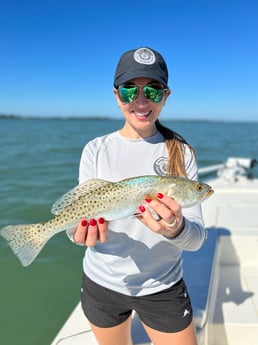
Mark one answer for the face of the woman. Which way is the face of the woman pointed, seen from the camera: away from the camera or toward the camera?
toward the camera

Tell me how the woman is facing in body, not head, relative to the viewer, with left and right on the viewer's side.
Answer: facing the viewer
